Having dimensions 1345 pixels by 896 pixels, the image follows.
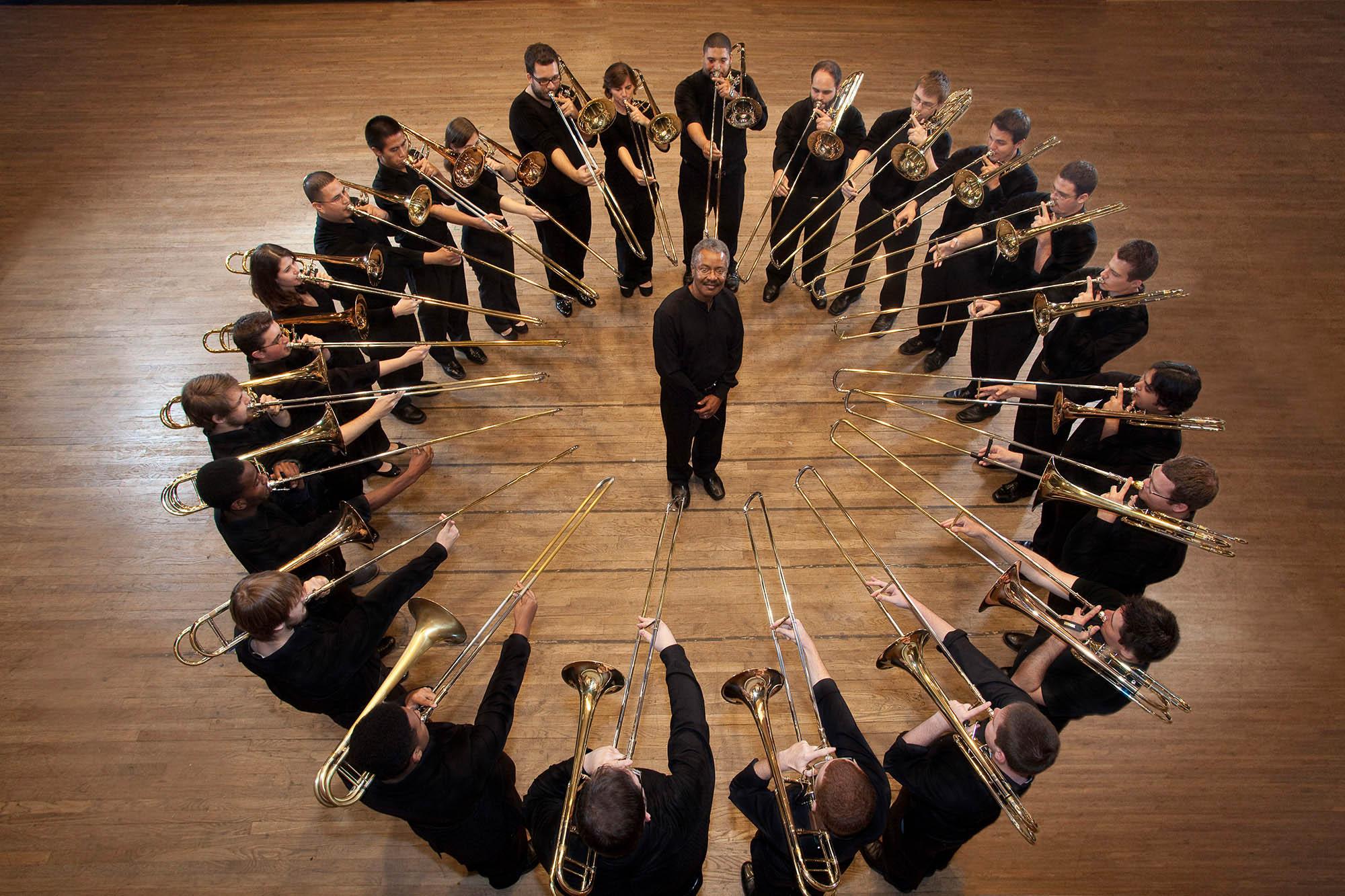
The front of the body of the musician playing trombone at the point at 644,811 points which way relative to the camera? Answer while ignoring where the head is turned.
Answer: away from the camera

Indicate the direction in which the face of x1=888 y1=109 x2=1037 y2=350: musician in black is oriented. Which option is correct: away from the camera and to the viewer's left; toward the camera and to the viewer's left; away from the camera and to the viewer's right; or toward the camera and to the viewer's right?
toward the camera and to the viewer's left

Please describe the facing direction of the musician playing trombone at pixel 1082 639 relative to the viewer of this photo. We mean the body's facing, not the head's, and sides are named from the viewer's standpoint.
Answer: facing to the left of the viewer

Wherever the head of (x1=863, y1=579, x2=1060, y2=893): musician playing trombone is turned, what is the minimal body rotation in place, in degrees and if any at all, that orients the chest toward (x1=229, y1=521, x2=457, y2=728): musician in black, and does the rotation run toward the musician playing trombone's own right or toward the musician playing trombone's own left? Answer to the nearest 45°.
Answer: approximately 90° to the musician playing trombone's own left

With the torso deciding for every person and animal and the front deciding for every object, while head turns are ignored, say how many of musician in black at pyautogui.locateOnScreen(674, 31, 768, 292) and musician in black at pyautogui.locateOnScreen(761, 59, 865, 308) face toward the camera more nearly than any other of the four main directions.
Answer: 2

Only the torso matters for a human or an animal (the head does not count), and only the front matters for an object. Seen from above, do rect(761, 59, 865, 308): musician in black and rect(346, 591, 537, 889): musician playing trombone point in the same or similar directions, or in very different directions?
very different directions

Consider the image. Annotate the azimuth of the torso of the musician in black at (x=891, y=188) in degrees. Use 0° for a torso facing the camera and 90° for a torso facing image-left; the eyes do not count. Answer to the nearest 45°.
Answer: approximately 45°

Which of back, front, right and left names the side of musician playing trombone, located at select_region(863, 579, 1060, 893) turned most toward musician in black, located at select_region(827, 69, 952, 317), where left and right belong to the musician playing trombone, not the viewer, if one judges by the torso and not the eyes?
front

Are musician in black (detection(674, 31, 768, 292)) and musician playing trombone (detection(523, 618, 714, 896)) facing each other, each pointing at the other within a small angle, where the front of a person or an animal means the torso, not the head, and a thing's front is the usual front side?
yes

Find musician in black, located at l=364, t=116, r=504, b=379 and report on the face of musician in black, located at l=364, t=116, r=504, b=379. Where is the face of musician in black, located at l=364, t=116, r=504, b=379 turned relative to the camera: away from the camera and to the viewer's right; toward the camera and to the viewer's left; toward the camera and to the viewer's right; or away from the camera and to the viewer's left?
toward the camera and to the viewer's right

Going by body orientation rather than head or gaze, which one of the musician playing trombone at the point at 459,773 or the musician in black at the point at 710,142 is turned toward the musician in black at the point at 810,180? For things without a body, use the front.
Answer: the musician playing trombone

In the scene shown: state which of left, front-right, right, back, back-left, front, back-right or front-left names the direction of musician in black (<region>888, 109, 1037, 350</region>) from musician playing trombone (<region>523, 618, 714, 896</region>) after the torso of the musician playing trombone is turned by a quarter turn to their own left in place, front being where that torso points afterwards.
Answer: back-right

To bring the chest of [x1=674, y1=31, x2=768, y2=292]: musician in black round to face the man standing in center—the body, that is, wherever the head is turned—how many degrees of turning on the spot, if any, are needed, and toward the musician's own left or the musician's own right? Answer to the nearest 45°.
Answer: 0° — they already face them

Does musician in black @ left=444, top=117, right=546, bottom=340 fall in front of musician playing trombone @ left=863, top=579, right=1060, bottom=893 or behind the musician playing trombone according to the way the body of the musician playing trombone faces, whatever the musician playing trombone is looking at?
in front

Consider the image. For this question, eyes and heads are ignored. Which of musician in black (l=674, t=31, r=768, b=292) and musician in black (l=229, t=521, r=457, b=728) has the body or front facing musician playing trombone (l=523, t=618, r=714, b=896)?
musician in black (l=674, t=31, r=768, b=292)
